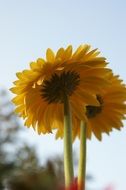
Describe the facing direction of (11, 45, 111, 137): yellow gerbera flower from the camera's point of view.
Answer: facing away from the viewer
